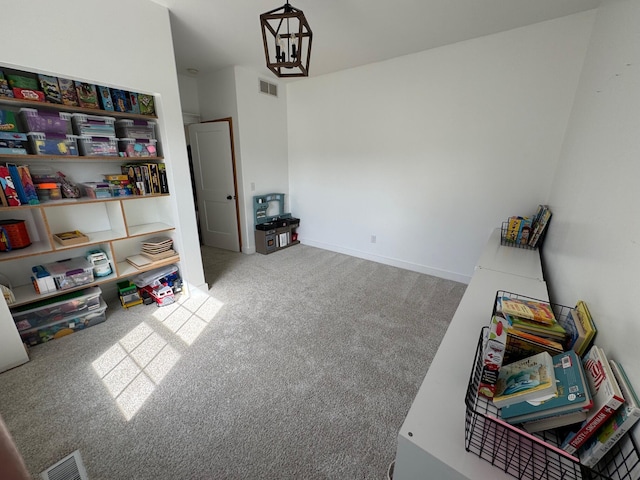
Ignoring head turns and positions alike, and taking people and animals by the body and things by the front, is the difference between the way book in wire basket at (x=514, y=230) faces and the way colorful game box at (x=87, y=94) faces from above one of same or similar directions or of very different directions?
very different directions

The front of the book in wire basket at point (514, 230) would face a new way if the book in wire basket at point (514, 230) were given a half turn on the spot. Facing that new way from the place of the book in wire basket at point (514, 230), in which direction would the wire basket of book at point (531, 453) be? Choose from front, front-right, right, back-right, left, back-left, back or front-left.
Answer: back-right

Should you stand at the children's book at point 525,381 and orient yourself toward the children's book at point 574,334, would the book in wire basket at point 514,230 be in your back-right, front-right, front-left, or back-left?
front-left

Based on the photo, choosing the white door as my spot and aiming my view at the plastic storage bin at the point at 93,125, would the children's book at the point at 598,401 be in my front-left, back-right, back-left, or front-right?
front-left

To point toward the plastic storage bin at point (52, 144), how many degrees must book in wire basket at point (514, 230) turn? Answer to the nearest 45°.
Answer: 0° — it already faces it

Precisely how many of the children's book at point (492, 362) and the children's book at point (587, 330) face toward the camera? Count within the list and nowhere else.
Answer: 1

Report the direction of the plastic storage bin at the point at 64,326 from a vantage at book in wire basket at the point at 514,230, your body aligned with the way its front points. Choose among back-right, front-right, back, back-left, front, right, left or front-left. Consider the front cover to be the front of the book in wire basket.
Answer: front

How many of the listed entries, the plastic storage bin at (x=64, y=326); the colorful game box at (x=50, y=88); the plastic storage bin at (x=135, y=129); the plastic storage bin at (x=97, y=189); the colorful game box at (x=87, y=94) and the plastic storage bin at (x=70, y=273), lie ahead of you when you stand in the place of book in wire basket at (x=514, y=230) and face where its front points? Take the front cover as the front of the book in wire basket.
6

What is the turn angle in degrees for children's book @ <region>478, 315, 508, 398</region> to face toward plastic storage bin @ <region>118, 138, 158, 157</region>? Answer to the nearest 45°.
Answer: approximately 90° to its right

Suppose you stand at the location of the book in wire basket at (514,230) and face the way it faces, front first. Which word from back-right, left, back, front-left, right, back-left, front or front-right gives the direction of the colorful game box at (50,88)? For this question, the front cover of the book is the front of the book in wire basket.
front

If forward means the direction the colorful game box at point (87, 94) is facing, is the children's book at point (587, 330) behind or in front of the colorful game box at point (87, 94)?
in front

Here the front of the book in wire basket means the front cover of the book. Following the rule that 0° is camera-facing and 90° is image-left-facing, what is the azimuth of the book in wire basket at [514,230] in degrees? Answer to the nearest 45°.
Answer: approximately 45°
